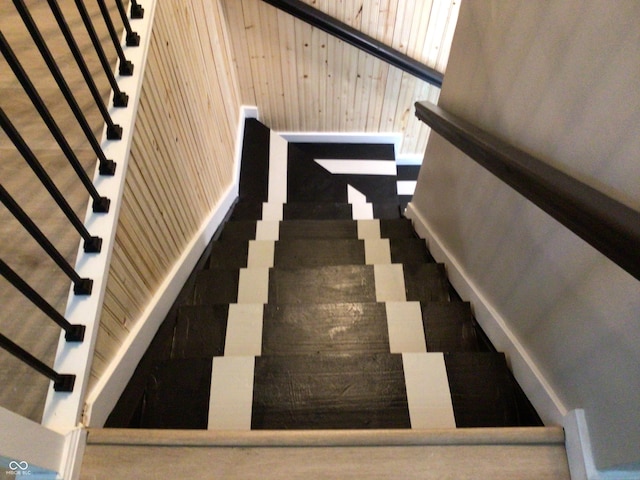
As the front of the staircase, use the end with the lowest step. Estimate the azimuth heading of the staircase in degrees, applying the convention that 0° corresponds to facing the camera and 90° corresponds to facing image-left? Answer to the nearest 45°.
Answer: approximately 180°

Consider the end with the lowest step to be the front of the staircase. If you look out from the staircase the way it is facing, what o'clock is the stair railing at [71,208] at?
The stair railing is roughly at 9 o'clock from the staircase.
